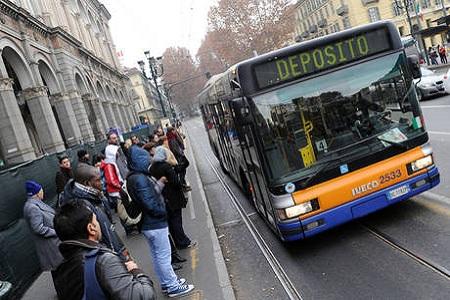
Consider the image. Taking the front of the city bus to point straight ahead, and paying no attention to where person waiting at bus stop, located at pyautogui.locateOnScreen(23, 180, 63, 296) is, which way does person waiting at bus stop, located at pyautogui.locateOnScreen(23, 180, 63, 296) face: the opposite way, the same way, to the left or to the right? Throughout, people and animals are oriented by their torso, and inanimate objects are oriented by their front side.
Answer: to the left

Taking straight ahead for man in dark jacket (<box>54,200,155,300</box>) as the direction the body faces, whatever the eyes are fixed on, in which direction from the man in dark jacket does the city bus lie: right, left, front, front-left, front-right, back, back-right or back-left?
front

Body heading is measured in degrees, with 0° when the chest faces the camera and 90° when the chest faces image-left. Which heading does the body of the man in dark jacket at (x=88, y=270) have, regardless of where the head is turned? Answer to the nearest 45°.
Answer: approximately 225°

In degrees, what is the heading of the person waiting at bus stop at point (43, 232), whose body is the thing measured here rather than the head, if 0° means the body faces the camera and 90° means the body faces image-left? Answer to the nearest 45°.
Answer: approximately 270°

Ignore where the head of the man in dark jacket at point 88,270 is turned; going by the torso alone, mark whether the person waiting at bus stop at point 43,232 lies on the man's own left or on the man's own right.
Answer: on the man's own left

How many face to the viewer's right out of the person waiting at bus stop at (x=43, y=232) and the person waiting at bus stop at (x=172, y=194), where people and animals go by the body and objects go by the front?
2

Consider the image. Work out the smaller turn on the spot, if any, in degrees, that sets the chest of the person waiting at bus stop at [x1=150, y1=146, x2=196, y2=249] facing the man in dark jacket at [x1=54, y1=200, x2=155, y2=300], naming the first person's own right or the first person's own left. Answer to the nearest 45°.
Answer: approximately 90° to the first person's own right

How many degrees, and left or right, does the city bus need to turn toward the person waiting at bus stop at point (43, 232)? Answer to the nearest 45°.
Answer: approximately 45° to its right

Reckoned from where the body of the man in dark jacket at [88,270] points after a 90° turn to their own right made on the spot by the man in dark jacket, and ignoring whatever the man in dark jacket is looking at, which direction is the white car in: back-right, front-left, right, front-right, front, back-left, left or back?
left

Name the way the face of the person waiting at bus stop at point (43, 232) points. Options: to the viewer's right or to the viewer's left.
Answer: to the viewer's right

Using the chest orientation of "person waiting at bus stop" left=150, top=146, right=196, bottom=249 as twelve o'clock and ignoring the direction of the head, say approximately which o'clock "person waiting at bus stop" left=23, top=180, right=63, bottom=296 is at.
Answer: "person waiting at bus stop" left=23, top=180, right=63, bottom=296 is roughly at 5 o'clock from "person waiting at bus stop" left=150, top=146, right=196, bottom=249.

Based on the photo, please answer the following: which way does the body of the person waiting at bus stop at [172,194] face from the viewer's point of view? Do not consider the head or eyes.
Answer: to the viewer's right

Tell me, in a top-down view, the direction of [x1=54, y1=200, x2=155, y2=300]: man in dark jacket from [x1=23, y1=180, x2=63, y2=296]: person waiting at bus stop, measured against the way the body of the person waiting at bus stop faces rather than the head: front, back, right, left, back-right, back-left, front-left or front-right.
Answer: right

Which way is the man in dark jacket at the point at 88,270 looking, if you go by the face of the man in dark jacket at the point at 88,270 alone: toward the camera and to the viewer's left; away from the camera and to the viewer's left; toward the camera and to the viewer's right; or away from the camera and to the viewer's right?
away from the camera and to the viewer's right

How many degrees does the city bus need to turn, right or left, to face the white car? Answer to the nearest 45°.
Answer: approximately 135° to its left

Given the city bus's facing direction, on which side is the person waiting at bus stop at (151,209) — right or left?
on its right
